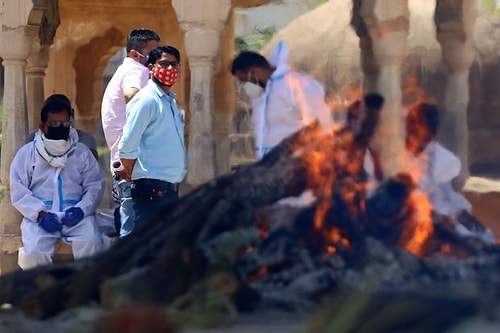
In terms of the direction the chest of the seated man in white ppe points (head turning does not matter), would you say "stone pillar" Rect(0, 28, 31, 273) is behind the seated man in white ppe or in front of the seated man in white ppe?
behind

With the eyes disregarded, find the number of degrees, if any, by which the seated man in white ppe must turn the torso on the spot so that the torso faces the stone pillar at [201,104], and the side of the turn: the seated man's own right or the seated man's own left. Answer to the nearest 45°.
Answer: approximately 90° to the seated man's own left

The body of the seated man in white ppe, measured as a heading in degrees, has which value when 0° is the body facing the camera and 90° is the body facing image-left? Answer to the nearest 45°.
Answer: approximately 0°

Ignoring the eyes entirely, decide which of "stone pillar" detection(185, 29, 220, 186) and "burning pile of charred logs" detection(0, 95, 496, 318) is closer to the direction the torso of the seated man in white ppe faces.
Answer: the burning pile of charred logs

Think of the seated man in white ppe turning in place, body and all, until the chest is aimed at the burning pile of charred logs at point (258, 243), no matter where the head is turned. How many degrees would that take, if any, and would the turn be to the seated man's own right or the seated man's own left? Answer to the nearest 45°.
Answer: approximately 45° to the seated man's own left

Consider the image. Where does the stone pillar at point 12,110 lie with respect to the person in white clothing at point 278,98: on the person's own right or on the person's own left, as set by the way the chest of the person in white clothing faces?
on the person's own right

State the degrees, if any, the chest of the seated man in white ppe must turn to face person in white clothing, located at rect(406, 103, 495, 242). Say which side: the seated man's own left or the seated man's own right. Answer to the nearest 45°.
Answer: approximately 45° to the seated man's own left

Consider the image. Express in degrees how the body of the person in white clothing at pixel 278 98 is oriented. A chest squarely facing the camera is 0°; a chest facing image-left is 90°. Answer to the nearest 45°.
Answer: approximately 45°

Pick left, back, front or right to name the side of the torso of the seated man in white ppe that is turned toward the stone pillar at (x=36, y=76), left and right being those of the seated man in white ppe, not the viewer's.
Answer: back

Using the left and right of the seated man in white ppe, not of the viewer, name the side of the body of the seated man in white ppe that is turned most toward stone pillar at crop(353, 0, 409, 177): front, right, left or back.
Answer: left
